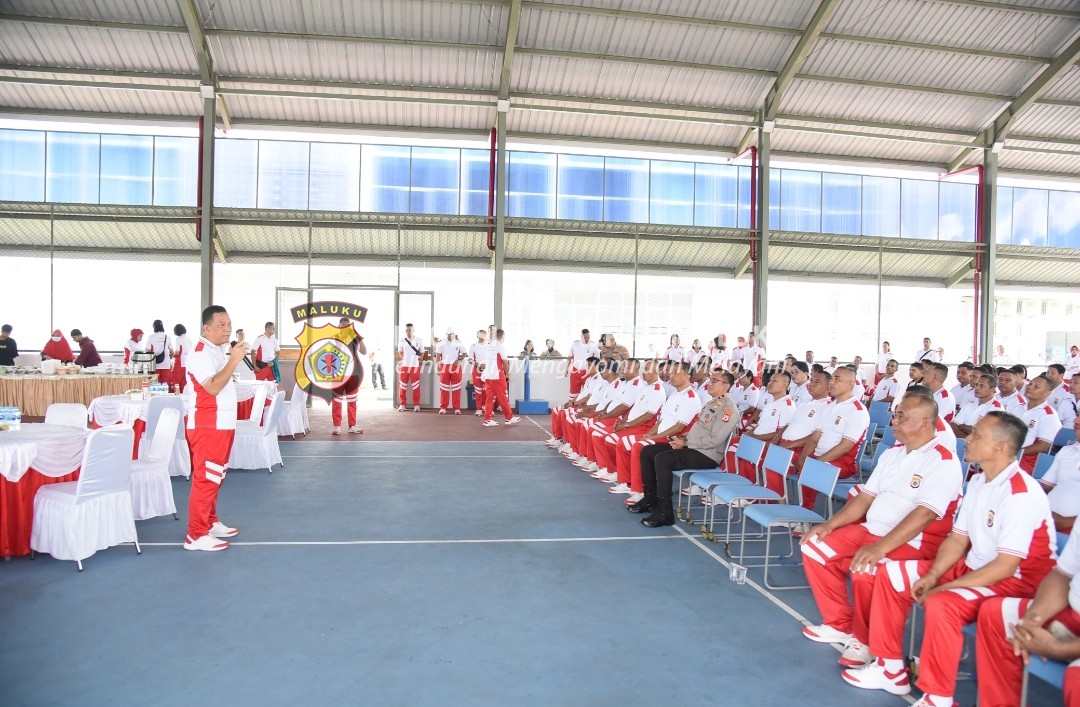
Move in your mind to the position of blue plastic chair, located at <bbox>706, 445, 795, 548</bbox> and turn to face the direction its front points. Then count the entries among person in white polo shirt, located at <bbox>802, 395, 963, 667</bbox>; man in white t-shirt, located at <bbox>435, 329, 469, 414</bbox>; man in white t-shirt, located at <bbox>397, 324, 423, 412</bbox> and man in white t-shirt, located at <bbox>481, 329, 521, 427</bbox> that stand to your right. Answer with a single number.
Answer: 3

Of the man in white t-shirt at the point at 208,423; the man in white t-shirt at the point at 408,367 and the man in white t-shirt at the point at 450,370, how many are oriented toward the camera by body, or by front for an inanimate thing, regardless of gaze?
2

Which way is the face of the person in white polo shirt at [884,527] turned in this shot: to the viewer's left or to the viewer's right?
to the viewer's left

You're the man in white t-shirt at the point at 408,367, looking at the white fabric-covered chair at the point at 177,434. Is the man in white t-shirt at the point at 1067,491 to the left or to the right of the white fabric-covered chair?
left

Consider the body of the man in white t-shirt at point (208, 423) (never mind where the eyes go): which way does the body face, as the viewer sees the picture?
to the viewer's right

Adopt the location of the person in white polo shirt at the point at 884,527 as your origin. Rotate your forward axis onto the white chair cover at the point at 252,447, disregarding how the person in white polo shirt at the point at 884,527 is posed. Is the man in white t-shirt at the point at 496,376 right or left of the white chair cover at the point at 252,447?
right

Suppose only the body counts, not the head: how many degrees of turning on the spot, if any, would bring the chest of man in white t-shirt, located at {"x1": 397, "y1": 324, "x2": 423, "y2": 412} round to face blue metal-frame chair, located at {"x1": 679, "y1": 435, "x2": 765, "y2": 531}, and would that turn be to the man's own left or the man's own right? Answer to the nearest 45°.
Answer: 0° — they already face it

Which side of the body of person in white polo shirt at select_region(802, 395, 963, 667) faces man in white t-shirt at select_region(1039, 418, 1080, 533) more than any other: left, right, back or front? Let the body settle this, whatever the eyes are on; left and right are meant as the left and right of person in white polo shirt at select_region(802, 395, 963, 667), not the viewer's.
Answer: back

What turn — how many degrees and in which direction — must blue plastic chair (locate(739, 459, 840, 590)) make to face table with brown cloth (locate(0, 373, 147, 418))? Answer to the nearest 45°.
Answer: approximately 45° to its right
